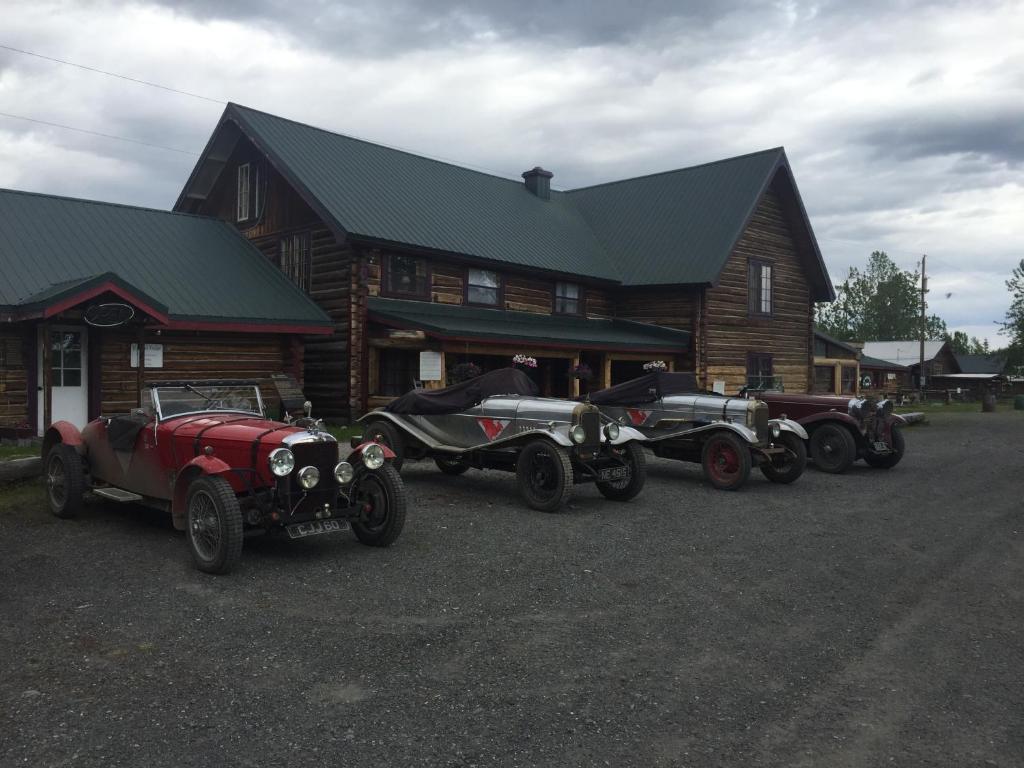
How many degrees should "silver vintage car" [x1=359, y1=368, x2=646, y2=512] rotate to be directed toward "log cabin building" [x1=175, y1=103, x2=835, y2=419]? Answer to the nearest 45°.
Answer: approximately 135° to its left

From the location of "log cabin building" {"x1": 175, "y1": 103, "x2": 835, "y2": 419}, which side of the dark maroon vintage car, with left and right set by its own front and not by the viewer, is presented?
back

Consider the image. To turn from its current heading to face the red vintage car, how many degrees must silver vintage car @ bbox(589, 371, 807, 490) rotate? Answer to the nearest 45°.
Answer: approximately 90° to its right

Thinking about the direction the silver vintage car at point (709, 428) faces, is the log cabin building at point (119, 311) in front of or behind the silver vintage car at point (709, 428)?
behind

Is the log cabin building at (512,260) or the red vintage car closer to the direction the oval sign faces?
the red vintage car

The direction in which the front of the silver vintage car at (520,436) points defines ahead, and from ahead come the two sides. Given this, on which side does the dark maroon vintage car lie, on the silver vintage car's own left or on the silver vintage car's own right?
on the silver vintage car's own left

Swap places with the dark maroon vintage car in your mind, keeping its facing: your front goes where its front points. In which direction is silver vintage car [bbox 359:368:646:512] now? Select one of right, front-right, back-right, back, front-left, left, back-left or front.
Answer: right

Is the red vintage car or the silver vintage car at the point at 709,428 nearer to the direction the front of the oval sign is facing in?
the red vintage car

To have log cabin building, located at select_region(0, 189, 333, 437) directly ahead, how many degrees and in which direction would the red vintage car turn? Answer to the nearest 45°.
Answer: approximately 135° to its left

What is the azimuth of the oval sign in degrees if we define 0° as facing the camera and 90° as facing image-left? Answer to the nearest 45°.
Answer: approximately 0°

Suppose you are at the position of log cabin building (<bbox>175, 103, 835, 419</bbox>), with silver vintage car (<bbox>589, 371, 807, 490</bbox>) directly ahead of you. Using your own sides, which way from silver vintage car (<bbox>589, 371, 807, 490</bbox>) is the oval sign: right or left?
right
